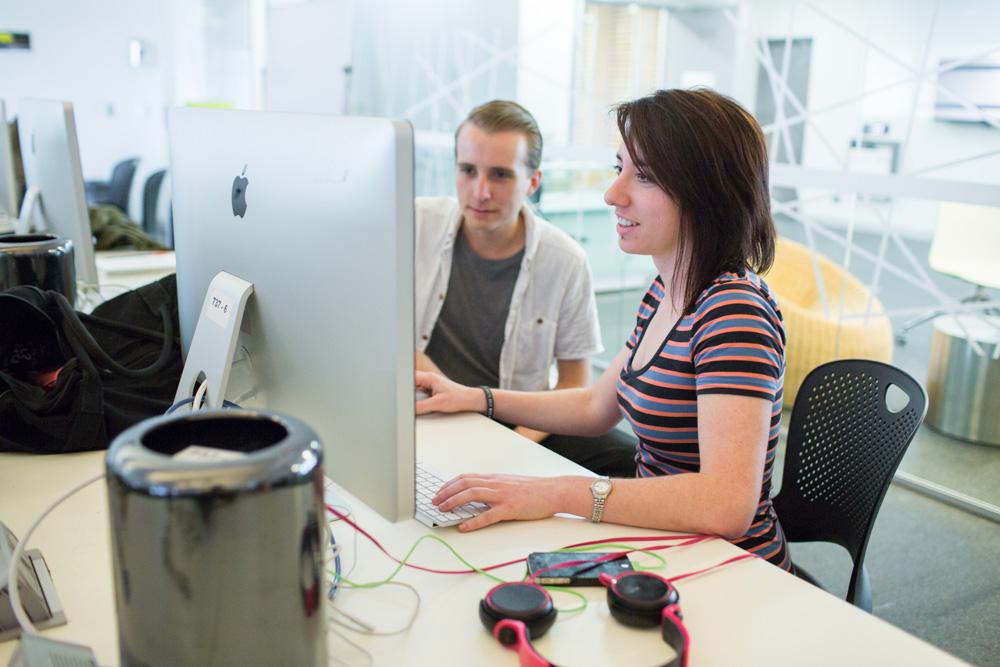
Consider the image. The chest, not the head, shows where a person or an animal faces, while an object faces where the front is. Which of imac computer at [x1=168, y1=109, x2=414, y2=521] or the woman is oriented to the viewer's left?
the woman

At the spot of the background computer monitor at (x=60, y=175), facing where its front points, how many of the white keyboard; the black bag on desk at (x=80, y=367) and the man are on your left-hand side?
0

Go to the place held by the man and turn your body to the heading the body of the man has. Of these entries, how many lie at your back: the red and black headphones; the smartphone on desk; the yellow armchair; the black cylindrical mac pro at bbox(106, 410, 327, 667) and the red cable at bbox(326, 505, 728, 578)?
1

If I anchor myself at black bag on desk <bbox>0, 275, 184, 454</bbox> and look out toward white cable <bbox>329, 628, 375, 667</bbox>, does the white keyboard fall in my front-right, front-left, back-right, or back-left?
front-left

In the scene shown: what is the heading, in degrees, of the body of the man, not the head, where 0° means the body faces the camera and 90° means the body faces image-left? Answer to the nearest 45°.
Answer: approximately 45°

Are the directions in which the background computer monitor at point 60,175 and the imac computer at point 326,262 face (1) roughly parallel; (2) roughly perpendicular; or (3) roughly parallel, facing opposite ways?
roughly parallel

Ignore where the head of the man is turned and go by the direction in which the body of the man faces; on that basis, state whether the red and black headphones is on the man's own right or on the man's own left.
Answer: on the man's own left

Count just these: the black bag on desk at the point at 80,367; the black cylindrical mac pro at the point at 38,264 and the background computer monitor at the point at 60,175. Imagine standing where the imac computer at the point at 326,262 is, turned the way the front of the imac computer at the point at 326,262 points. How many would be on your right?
0

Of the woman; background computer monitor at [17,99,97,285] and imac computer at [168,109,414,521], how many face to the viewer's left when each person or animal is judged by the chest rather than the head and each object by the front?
1

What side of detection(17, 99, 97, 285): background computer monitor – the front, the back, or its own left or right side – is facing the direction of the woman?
right

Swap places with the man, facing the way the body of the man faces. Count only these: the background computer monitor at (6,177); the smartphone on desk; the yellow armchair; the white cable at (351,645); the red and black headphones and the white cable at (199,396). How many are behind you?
1

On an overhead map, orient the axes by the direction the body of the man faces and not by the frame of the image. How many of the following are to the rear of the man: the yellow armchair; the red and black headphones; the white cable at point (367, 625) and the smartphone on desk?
1

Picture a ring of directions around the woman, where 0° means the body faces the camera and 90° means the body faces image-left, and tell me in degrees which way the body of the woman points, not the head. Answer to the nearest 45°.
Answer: approximately 90°

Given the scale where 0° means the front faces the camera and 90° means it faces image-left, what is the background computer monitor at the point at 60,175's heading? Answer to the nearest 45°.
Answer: approximately 225°
